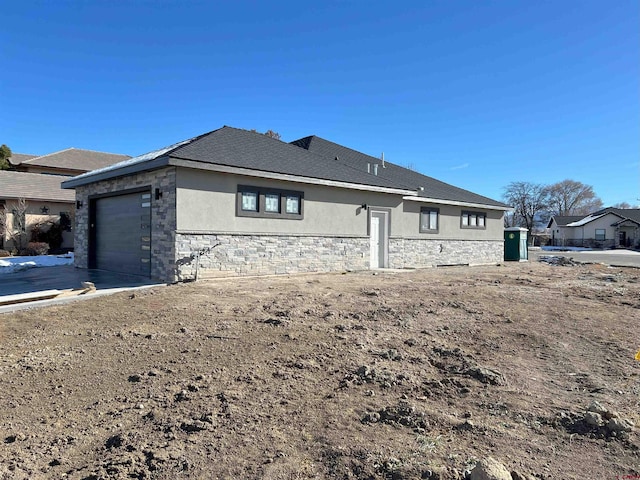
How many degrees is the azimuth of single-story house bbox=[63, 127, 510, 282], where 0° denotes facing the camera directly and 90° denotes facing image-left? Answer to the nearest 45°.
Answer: approximately 45°

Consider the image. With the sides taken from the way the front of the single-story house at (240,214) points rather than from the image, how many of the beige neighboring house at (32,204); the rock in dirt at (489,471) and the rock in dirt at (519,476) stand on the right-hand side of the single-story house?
1

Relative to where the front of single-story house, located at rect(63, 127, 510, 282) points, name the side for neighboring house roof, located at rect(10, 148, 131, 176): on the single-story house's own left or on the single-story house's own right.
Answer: on the single-story house's own right

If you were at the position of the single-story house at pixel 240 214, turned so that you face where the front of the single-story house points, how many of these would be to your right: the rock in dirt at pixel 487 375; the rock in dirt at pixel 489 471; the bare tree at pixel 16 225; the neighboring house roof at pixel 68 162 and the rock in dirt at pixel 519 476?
2

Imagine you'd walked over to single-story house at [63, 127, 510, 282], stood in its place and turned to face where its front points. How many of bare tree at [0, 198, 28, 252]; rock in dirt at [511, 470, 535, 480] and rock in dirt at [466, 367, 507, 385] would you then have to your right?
1

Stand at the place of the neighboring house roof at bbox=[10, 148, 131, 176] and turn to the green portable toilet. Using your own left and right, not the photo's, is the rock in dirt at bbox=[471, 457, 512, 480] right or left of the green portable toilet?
right

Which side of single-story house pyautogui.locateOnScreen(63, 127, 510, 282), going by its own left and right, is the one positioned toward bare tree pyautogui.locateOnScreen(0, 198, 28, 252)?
right

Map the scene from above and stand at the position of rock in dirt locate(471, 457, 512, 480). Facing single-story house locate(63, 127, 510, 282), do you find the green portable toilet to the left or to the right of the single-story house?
right

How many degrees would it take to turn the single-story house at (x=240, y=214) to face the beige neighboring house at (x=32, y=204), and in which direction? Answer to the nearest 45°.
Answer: approximately 90° to its right

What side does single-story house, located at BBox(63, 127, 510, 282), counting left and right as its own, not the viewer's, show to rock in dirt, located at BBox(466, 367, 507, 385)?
left
